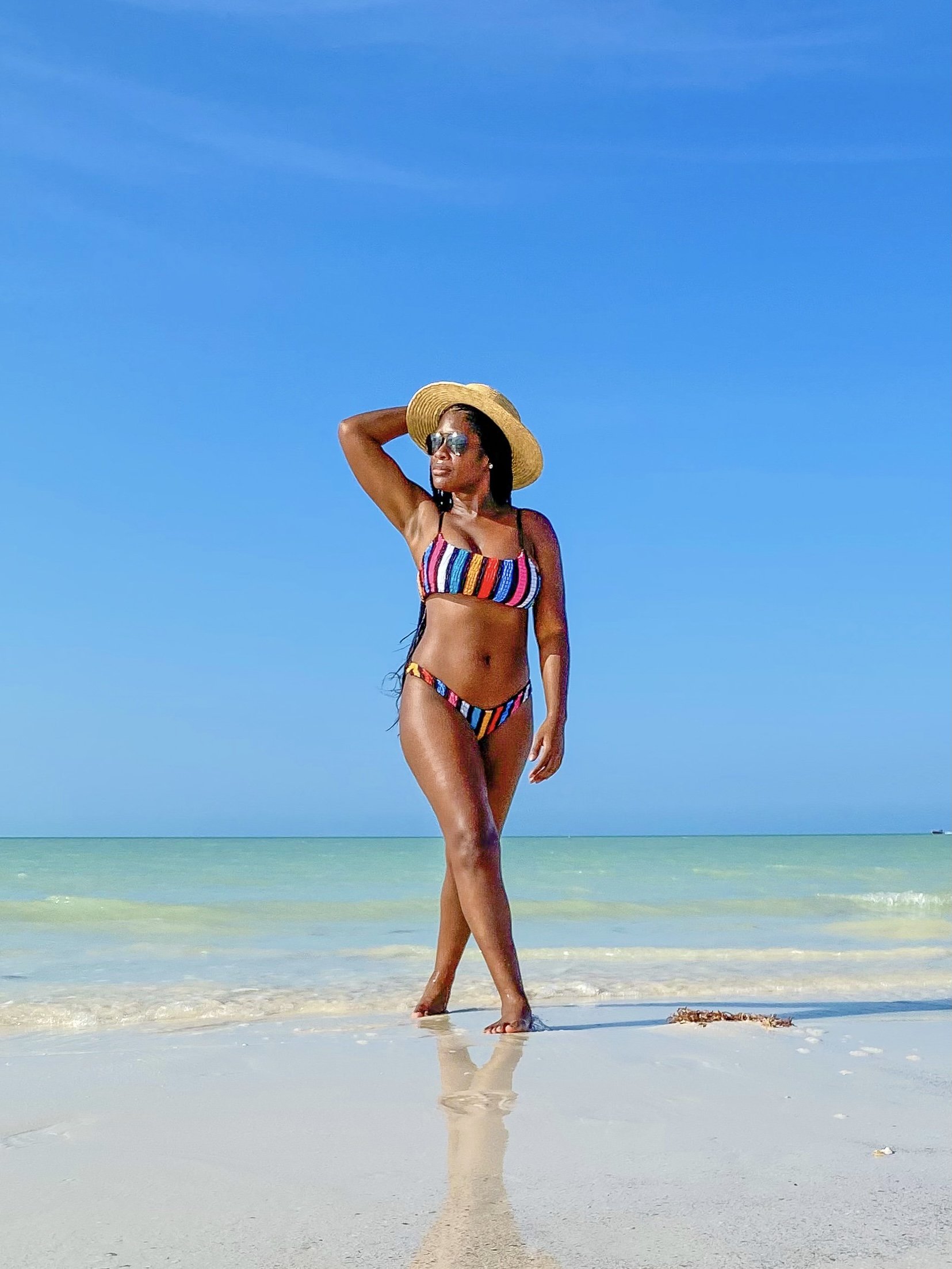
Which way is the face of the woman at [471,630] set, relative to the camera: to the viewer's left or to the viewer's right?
to the viewer's left

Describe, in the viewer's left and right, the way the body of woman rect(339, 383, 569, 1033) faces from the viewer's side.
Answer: facing the viewer
